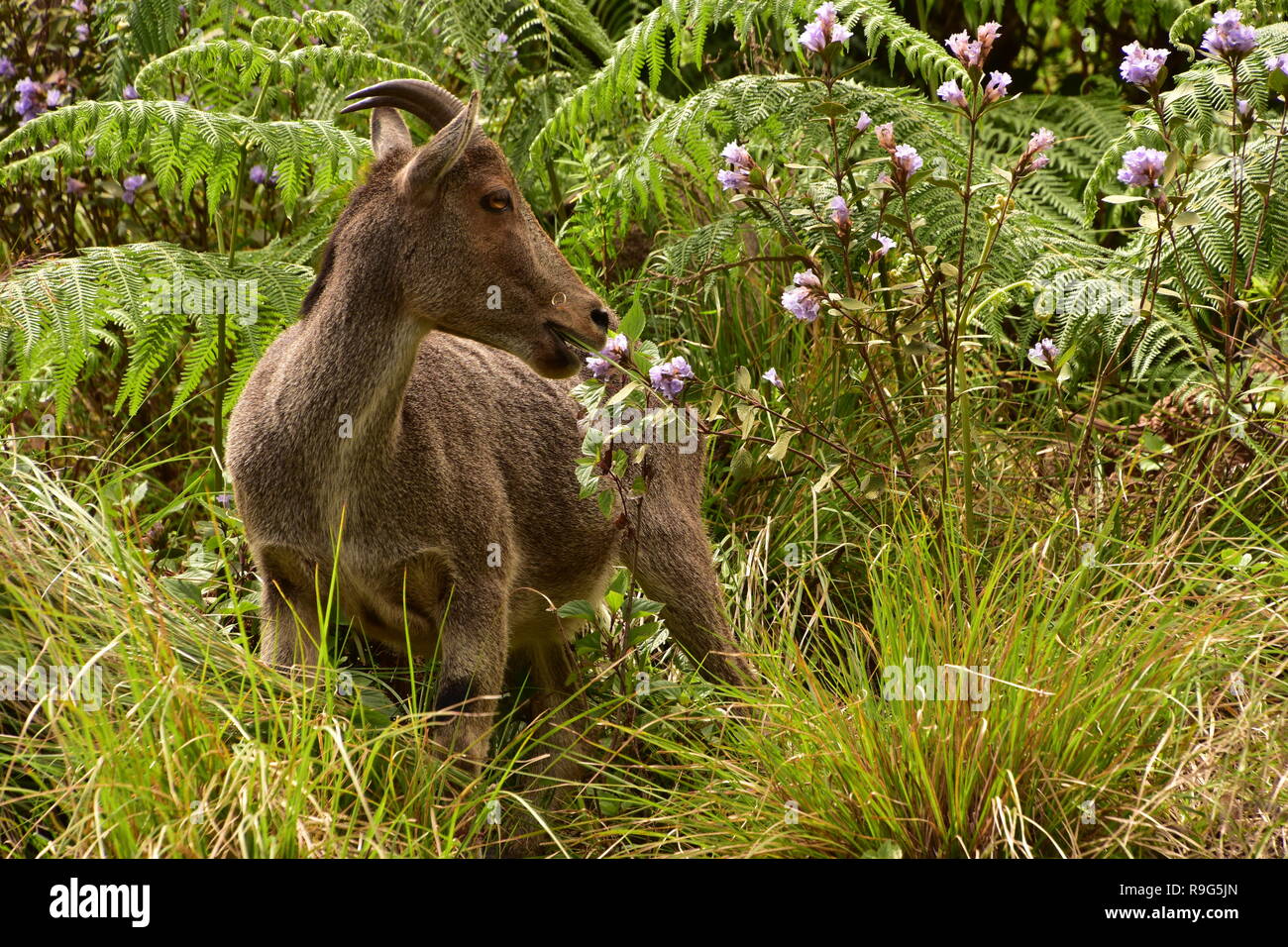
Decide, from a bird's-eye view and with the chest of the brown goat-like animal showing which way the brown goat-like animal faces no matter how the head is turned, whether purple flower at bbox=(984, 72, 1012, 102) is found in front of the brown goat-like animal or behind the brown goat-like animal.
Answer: behind

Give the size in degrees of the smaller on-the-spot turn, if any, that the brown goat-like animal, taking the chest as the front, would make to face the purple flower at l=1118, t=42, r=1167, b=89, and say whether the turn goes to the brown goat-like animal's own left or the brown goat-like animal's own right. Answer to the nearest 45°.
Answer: approximately 135° to the brown goat-like animal's own left

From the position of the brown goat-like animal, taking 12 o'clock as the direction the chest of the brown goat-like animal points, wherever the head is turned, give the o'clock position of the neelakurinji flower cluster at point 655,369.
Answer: The neelakurinji flower cluster is roughly at 8 o'clock from the brown goat-like animal.

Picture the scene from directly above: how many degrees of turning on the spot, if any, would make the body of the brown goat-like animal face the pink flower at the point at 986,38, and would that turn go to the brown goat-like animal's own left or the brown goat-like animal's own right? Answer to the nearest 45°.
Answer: approximately 135° to the brown goat-like animal's own left

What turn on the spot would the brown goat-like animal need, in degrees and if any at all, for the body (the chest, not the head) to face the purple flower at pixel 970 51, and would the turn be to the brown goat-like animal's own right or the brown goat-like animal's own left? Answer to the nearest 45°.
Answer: approximately 135° to the brown goat-like animal's own left

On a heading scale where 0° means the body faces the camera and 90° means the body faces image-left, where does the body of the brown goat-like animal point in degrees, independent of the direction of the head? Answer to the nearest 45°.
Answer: approximately 45°

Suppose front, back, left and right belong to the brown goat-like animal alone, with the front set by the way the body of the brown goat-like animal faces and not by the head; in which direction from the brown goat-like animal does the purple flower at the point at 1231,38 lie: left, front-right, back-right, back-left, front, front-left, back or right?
back-left

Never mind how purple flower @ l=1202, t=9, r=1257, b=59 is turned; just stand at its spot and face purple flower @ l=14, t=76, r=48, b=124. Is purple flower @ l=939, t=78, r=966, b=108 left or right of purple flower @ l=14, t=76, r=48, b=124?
left

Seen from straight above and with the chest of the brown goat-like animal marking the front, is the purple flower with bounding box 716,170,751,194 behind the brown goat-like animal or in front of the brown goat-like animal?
behind

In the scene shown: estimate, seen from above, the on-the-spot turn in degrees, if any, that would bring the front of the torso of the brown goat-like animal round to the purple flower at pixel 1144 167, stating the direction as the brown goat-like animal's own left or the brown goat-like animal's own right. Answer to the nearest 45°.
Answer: approximately 135° to the brown goat-like animal's own left

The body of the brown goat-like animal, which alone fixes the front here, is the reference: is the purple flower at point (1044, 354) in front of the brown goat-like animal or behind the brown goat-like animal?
behind
